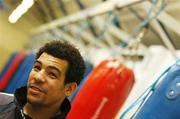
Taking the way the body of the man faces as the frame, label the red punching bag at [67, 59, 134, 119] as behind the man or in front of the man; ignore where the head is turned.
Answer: behind

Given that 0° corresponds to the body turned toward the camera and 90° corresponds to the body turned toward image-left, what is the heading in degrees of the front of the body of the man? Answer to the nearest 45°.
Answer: approximately 45°

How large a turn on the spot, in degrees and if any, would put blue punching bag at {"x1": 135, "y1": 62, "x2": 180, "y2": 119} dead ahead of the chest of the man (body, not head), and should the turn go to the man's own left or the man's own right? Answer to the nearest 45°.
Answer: approximately 135° to the man's own left
